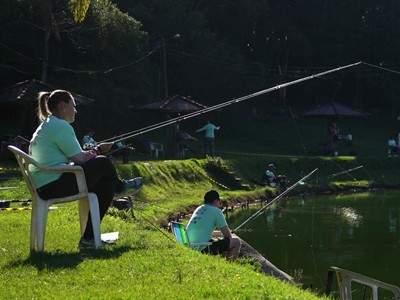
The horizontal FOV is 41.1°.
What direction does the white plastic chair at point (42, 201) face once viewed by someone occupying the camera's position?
facing to the right of the viewer

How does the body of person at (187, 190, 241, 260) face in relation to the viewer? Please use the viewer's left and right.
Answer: facing away from the viewer and to the right of the viewer

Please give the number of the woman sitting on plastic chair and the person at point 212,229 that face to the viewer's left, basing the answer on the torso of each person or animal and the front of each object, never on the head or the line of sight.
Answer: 0

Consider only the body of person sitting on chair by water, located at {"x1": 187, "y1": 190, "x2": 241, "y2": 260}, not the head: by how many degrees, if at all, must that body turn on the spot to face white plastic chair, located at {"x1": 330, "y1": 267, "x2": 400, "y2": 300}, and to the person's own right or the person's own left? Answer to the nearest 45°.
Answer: approximately 90° to the person's own right

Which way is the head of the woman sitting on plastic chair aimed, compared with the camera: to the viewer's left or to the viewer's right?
to the viewer's right

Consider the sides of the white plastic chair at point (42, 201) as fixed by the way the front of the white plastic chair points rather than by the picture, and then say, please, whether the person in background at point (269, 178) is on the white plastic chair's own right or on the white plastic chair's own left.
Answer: on the white plastic chair's own left

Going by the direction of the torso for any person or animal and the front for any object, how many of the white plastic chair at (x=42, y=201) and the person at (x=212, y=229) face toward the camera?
0

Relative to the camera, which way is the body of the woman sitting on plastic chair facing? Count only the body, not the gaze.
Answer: to the viewer's right

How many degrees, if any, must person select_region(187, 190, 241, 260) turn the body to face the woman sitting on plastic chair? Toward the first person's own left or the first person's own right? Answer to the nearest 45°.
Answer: approximately 180°

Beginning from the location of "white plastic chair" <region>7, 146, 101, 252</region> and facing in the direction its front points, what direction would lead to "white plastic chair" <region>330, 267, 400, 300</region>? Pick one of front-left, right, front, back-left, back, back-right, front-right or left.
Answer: front

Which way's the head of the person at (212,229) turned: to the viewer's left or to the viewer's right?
to the viewer's right

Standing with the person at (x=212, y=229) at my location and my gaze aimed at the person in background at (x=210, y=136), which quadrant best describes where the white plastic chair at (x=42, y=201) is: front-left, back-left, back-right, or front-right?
back-left
